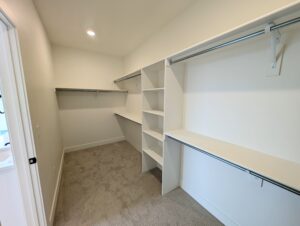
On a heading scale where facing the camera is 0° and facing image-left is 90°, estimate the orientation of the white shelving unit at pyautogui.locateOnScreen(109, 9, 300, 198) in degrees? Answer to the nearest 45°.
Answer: approximately 45°
